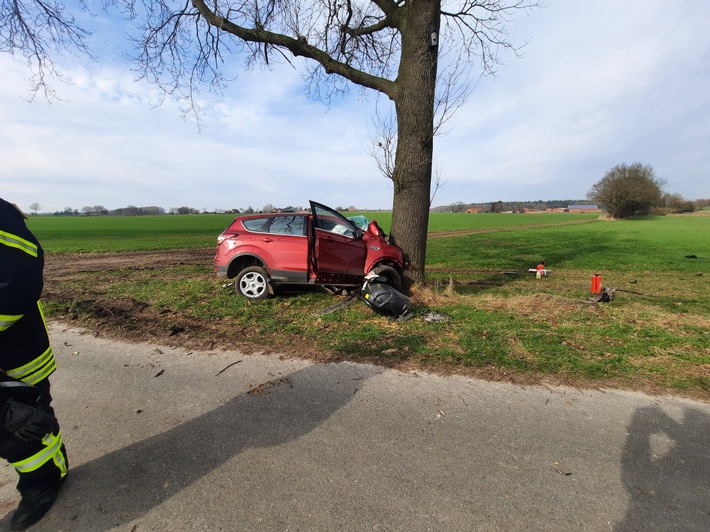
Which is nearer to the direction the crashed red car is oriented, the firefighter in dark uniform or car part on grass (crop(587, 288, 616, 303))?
the car part on grass

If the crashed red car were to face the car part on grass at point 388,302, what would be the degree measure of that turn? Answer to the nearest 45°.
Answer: approximately 45° to its right

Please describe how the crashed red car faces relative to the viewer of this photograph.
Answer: facing to the right of the viewer

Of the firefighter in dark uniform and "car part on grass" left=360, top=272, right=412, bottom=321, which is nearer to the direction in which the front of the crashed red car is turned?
the car part on grass

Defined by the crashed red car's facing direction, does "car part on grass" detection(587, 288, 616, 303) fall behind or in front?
in front
